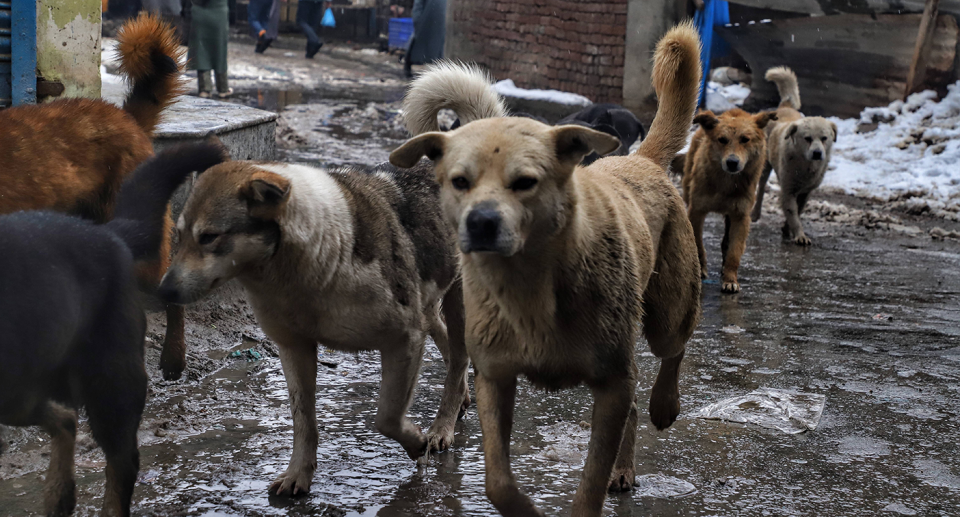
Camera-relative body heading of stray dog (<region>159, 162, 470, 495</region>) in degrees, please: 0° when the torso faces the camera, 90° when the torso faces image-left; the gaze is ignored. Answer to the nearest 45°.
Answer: approximately 45°

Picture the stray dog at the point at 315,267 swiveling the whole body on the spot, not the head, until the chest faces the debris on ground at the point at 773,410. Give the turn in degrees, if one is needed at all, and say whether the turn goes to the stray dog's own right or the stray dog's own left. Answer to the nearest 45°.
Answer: approximately 135° to the stray dog's own left

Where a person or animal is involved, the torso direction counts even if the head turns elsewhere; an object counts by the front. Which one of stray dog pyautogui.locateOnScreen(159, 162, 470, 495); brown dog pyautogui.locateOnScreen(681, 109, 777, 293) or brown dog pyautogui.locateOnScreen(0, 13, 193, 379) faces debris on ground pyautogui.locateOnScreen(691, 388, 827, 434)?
brown dog pyautogui.locateOnScreen(681, 109, 777, 293)

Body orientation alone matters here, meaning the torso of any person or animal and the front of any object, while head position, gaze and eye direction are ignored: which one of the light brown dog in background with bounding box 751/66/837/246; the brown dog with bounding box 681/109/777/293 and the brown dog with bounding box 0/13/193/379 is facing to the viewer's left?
the brown dog with bounding box 0/13/193/379

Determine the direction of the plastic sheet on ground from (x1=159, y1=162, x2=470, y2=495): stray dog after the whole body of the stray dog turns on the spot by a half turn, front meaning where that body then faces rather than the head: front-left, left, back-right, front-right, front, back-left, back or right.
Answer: front-right

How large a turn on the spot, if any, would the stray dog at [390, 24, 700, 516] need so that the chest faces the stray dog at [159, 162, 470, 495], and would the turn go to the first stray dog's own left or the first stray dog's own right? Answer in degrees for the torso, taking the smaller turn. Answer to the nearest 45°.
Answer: approximately 90° to the first stray dog's own right

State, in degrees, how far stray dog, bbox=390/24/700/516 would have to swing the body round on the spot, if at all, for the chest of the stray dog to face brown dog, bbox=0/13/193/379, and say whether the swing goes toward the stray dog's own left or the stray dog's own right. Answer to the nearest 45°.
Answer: approximately 90° to the stray dog's own right

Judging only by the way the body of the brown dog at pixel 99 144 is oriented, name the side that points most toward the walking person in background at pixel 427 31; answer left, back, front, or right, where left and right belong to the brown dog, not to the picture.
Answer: right

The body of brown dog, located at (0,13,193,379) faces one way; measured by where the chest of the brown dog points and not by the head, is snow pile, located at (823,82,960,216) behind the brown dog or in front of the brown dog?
behind
